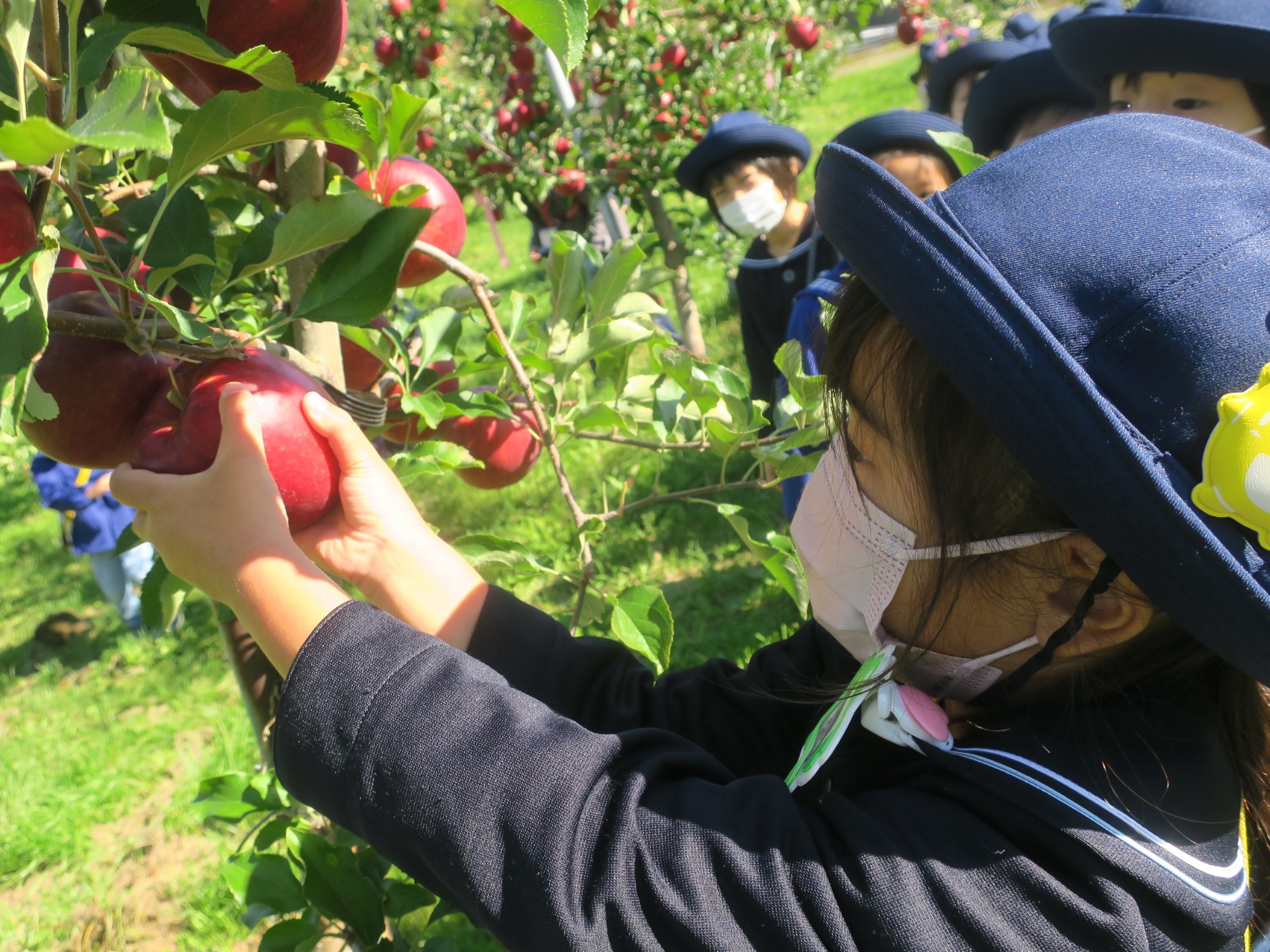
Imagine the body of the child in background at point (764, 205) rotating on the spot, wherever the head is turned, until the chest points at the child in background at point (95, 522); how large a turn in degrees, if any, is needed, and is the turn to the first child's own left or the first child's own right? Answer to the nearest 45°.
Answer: approximately 45° to the first child's own right

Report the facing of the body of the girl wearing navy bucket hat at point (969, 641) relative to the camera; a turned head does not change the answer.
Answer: to the viewer's left

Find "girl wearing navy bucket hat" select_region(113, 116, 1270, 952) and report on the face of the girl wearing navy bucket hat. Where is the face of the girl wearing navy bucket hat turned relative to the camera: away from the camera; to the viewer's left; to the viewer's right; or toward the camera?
to the viewer's left

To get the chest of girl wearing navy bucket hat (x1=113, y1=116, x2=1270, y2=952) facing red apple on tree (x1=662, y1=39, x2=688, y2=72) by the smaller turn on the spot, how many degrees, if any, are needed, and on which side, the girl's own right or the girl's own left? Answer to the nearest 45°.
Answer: approximately 90° to the girl's own right

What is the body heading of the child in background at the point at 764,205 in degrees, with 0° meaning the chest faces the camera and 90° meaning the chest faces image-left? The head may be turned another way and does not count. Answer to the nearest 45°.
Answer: approximately 45°

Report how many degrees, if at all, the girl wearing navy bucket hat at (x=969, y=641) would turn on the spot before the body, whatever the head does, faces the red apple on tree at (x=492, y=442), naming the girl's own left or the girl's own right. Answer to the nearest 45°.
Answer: approximately 45° to the girl's own right

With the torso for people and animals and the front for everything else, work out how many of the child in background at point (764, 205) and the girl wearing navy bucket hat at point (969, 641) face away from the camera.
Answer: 0

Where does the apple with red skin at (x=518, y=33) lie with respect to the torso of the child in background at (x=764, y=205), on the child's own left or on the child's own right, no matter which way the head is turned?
on the child's own right

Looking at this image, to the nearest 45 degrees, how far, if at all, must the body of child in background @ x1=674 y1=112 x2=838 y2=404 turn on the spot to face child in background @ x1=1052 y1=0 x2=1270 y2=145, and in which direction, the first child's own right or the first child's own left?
approximately 90° to the first child's own left

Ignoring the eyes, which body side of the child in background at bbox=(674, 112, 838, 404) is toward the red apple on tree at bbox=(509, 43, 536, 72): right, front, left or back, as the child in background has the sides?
right
